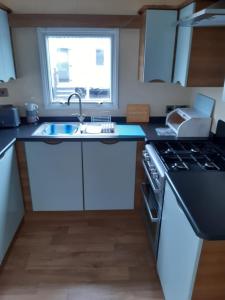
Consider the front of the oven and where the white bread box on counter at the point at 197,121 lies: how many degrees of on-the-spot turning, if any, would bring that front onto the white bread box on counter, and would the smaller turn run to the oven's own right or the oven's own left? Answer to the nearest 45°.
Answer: approximately 135° to the oven's own right

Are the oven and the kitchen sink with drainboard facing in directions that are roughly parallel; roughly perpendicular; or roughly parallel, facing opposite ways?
roughly perpendicular

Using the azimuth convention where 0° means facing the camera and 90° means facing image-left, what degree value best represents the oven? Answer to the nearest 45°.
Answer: approximately 90°

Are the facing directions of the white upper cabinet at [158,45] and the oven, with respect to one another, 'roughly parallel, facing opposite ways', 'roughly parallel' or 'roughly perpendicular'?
roughly perpendicular

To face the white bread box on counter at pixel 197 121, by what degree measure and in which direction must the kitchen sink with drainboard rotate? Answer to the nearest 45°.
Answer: approximately 45° to its left

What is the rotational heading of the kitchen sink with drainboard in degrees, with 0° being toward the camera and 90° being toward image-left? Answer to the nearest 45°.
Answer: approximately 0°

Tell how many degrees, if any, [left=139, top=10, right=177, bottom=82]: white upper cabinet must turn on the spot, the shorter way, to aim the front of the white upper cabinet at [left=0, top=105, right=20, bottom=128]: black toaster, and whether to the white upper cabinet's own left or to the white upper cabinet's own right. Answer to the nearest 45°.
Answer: approximately 90° to the white upper cabinet's own right

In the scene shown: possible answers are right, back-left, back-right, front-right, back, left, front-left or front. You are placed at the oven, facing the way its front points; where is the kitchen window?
front-right

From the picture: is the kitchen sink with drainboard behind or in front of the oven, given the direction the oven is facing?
in front

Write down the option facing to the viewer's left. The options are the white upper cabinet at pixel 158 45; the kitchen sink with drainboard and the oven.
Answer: the oven
